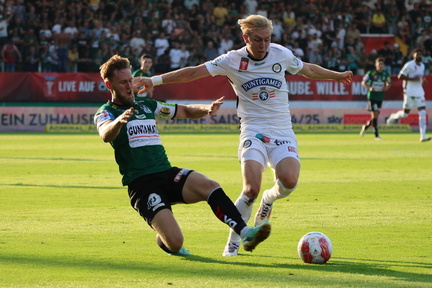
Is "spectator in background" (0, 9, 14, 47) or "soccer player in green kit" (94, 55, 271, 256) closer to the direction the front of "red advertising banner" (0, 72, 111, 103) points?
the soccer player in green kit

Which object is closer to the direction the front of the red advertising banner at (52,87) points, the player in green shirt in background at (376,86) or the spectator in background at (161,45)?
the player in green shirt in background

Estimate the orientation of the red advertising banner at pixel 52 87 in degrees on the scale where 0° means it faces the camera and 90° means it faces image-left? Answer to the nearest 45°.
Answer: approximately 0°

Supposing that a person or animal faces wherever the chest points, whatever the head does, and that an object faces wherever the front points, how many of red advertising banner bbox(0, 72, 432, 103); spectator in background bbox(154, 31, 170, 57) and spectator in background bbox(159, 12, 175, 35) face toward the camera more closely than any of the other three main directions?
3

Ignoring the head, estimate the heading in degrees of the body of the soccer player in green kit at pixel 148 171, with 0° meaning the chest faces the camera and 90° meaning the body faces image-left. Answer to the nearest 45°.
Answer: approximately 315°

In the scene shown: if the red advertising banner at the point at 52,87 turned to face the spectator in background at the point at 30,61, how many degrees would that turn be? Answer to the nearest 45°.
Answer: approximately 135° to its right

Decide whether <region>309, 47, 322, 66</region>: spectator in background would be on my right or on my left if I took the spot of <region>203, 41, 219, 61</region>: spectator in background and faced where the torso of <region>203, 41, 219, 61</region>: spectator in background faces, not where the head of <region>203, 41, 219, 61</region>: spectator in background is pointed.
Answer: on my left
